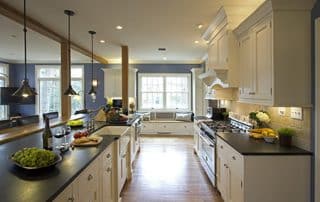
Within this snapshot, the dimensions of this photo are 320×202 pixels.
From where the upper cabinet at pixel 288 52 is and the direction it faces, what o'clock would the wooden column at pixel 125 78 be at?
The wooden column is roughly at 1 o'clock from the upper cabinet.

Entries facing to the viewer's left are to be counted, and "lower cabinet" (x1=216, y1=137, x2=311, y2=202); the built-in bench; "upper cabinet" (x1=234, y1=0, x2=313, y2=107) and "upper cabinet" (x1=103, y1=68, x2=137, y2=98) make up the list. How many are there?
2

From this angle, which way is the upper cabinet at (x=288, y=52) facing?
to the viewer's left

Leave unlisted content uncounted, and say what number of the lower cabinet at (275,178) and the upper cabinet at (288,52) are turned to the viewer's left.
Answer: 2

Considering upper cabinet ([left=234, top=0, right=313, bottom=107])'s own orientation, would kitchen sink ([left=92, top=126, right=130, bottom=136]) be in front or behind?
in front

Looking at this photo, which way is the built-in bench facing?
toward the camera

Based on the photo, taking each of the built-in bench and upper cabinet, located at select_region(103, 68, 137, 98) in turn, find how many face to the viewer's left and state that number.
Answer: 0

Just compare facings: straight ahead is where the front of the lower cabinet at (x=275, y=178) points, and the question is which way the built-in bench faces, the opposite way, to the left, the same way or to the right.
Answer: to the left

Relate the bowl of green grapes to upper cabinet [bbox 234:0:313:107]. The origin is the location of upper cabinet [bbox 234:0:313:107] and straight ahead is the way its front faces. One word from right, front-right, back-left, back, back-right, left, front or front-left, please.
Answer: front-left

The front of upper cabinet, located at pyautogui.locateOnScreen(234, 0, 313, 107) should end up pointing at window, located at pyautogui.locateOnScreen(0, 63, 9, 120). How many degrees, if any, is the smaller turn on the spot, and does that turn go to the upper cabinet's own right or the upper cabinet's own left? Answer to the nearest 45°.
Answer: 0° — it already faces it

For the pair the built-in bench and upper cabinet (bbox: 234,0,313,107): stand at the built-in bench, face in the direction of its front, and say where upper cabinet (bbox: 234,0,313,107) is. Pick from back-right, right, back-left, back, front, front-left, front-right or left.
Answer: front

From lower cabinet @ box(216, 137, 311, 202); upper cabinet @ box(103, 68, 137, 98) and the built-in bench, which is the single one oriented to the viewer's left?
the lower cabinet

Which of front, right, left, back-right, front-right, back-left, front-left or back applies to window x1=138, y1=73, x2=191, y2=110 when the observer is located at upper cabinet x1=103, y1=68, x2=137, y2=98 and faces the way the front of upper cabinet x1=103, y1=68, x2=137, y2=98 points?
left

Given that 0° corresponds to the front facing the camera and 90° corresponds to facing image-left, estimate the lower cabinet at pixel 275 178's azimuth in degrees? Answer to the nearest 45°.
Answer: approximately 90°

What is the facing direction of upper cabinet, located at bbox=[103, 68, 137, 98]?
toward the camera
